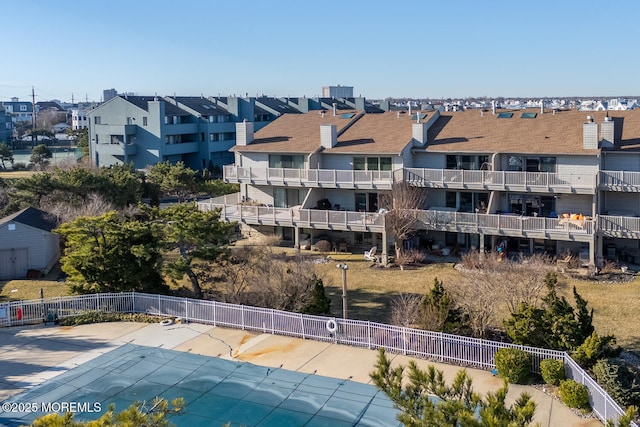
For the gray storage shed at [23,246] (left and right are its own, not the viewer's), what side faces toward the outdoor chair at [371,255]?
left

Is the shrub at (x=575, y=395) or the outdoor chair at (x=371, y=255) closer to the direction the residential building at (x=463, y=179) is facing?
the shrub

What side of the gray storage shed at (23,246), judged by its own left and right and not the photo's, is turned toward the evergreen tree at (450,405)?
front

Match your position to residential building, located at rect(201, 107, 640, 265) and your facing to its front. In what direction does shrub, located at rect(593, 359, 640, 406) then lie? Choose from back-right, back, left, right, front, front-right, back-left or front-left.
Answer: front

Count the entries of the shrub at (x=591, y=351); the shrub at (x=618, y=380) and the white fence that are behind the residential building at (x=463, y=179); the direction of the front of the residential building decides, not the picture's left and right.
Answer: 0

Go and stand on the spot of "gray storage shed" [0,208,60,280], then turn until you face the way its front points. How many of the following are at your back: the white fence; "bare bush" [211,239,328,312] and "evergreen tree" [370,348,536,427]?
0

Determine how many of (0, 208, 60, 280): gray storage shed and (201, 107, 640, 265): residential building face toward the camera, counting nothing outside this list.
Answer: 2

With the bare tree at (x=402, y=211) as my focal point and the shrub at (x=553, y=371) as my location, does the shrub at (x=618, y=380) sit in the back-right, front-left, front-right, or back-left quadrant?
back-right

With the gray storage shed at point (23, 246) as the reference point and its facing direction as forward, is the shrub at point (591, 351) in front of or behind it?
in front

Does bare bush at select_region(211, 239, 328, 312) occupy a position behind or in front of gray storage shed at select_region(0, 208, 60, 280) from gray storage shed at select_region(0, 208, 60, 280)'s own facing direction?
in front

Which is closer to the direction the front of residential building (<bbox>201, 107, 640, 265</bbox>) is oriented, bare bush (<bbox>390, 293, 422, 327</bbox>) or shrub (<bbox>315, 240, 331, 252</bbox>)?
the bare bush

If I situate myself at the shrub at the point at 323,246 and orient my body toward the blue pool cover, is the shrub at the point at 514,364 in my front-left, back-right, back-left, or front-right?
front-left

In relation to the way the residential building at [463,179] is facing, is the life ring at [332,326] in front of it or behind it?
in front

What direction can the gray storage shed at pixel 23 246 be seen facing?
toward the camera

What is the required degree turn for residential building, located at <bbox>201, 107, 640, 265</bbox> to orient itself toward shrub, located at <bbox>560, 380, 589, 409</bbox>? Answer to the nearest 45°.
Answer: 0° — it already faces it

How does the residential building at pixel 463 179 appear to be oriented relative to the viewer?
toward the camera
